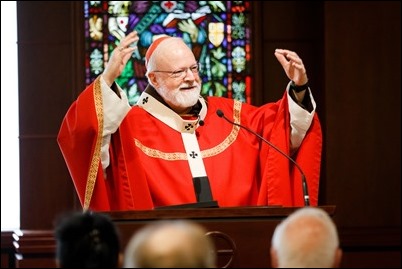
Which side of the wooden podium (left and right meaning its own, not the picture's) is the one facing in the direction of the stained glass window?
back

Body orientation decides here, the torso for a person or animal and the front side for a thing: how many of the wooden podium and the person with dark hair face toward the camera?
1

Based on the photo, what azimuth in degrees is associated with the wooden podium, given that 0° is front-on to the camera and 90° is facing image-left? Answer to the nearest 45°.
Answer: approximately 0°

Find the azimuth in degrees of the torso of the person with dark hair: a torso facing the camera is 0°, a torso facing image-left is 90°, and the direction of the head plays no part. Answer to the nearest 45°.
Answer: approximately 180°

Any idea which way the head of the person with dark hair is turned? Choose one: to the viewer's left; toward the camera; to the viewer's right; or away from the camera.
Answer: away from the camera

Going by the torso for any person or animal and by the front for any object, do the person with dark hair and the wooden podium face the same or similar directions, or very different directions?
very different directions
